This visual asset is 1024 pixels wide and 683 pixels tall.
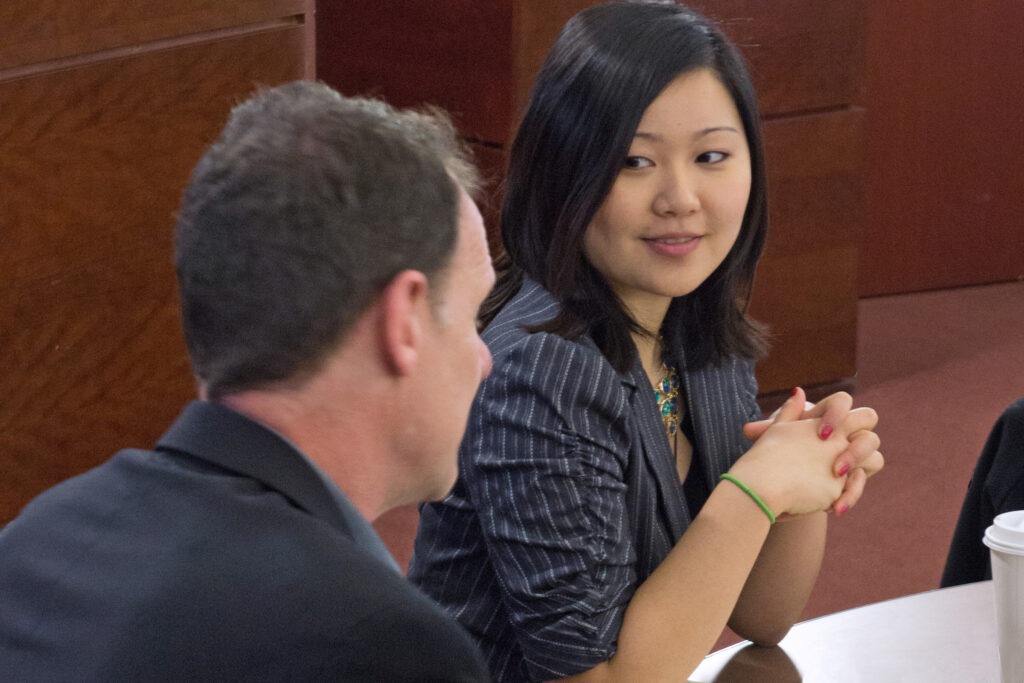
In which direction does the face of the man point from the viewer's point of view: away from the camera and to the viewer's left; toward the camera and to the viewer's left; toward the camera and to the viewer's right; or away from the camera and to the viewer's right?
away from the camera and to the viewer's right

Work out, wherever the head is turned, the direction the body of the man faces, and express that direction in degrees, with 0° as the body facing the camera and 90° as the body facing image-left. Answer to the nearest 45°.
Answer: approximately 225°

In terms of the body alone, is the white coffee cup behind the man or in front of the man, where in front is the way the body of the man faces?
in front

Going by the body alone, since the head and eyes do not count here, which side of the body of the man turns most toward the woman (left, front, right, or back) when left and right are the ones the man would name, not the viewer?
front

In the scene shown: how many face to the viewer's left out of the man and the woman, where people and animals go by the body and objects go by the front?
0

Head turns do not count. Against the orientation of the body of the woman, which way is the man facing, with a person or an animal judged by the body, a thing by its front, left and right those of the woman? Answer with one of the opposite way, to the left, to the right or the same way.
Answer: to the left

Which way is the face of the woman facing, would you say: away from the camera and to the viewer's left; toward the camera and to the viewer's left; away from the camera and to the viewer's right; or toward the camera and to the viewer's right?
toward the camera and to the viewer's left

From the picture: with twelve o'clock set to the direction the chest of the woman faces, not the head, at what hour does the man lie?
The man is roughly at 2 o'clock from the woman.

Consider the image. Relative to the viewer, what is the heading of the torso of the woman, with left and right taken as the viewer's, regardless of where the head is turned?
facing the viewer and to the right of the viewer
